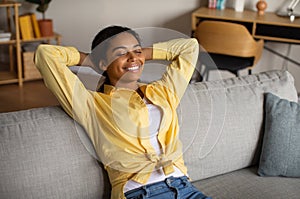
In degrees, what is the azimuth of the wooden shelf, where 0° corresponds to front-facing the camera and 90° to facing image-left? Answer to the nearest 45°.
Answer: approximately 0°

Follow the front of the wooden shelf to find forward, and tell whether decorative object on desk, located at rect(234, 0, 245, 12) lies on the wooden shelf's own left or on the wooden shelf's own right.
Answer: on the wooden shelf's own left

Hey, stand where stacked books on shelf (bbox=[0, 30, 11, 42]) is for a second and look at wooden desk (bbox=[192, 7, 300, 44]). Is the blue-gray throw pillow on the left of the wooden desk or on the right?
right

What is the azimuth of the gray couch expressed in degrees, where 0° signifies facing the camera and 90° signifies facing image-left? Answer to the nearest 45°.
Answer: approximately 315°

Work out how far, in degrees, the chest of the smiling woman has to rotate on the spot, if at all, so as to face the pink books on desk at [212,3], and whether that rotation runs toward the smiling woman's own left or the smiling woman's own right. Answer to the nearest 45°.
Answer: approximately 135° to the smiling woman's own left

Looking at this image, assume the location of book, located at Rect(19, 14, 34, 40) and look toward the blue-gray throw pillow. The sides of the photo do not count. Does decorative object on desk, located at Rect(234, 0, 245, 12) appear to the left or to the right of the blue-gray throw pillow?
left

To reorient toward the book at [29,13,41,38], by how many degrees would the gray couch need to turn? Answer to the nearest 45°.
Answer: approximately 180°

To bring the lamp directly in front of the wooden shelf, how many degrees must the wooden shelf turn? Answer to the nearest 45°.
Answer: approximately 45° to its left

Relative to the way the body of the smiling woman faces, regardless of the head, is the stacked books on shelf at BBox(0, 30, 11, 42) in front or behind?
behind
